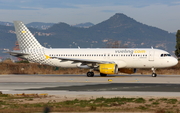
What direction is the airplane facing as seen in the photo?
to the viewer's right
